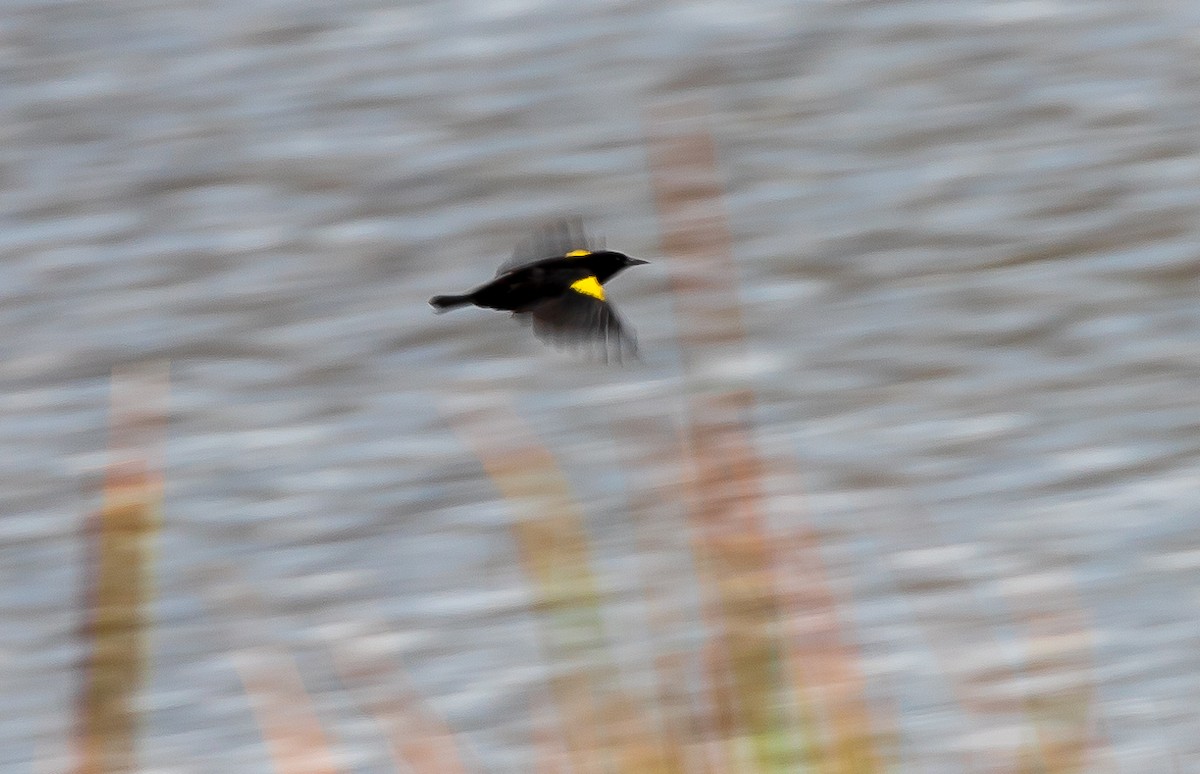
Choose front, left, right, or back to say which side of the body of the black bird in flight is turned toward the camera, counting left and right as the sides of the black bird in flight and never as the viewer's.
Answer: right
